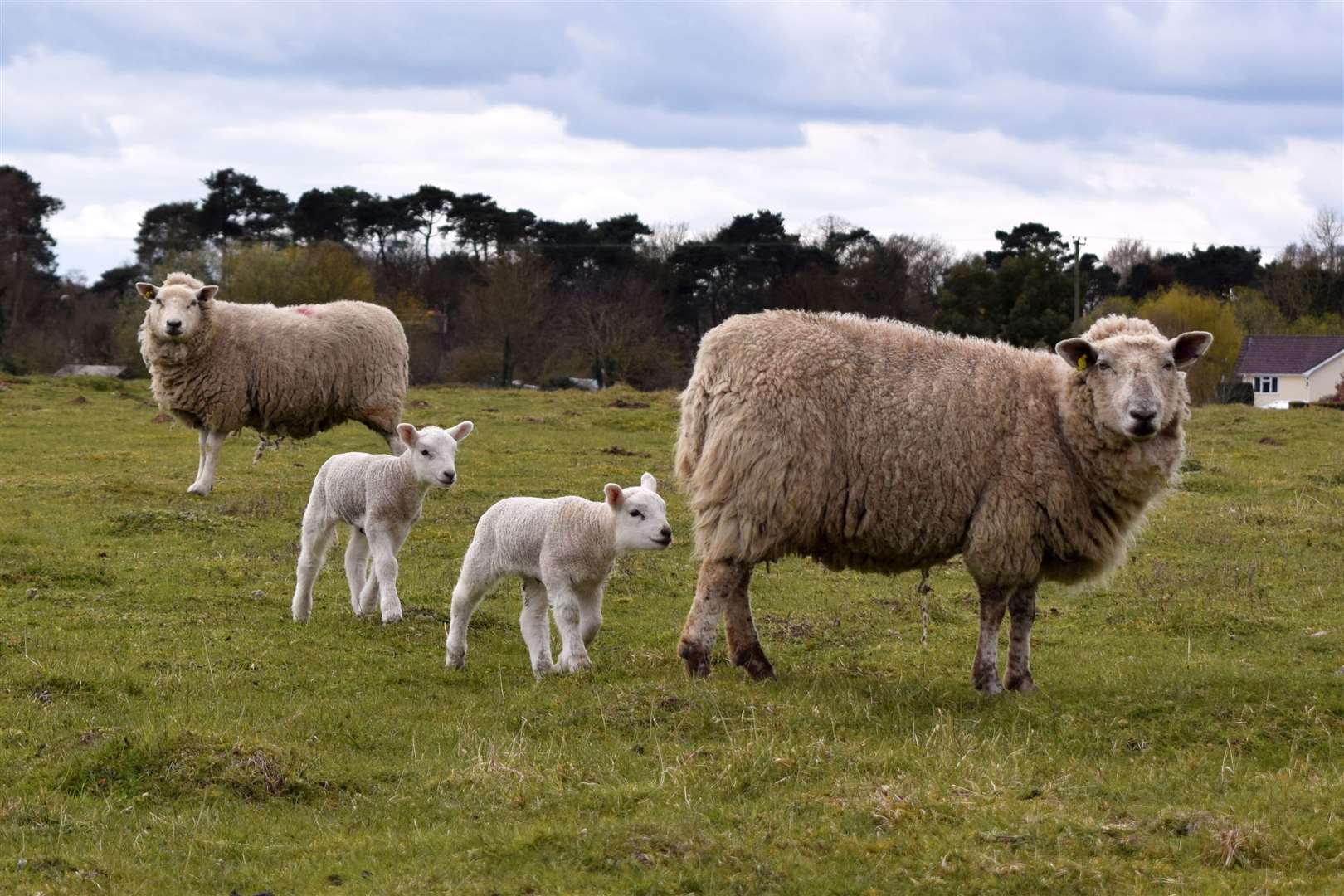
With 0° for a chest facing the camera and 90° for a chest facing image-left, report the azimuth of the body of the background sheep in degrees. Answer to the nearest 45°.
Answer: approximately 90°

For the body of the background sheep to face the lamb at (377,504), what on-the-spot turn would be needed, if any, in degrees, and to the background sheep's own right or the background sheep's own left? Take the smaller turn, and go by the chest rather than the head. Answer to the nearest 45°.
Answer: approximately 90° to the background sheep's own left

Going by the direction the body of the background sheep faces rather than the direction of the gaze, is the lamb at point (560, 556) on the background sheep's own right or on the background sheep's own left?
on the background sheep's own left

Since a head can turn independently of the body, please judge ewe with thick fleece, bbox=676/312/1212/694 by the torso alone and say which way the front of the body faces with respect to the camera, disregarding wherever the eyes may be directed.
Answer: to the viewer's right

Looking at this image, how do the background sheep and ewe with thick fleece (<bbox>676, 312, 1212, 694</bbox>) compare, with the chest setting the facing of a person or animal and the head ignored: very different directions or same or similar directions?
very different directions

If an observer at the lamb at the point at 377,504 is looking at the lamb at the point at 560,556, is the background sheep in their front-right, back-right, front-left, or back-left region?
back-left

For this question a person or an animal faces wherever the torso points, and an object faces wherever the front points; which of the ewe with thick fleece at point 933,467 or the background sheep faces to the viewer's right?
the ewe with thick fleece

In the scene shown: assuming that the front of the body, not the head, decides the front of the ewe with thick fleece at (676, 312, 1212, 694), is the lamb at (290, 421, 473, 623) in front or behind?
behind

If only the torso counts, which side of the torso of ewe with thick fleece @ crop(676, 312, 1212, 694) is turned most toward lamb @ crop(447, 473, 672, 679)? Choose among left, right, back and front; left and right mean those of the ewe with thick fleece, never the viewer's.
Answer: back
